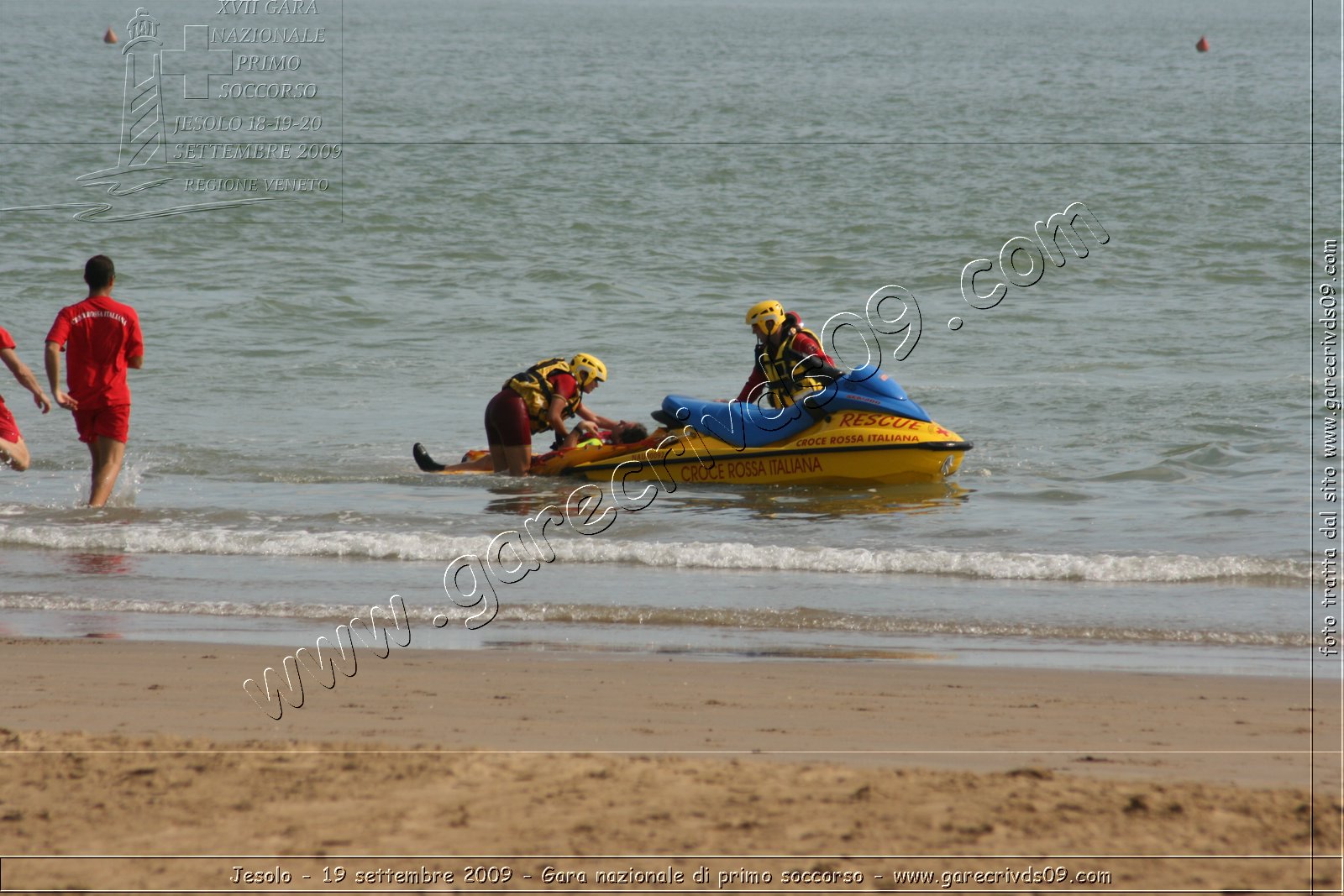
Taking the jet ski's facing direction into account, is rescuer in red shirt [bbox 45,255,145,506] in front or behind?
behind

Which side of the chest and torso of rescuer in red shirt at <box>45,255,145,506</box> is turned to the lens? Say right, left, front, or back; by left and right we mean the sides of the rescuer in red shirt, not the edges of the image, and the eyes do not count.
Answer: back

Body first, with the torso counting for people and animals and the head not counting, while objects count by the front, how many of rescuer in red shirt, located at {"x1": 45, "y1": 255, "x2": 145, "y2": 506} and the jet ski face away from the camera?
1

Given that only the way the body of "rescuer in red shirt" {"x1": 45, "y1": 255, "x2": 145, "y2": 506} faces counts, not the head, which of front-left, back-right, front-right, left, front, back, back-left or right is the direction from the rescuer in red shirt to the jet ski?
right

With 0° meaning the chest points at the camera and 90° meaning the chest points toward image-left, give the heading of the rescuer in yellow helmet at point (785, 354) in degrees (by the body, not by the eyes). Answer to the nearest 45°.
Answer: approximately 45°

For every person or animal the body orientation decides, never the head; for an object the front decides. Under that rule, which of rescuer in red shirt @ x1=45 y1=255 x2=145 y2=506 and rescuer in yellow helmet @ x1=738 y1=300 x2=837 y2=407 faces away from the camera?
the rescuer in red shirt

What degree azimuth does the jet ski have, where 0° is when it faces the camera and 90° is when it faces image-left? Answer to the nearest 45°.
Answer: approximately 270°

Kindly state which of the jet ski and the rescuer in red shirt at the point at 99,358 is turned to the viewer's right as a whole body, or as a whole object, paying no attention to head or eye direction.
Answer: the jet ski

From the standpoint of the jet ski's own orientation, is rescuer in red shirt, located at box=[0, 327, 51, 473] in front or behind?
behind

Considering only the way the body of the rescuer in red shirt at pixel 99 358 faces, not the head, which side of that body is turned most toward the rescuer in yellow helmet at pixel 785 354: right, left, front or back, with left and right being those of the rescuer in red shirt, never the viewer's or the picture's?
right

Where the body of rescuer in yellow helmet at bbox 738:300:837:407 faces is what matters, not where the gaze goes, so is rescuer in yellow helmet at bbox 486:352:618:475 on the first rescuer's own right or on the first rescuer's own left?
on the first rescuer's own right

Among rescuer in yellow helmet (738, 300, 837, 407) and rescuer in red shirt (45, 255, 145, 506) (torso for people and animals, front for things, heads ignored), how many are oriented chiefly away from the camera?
1
